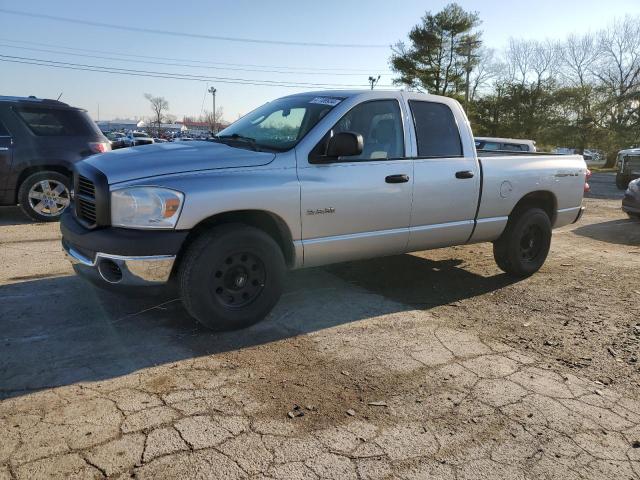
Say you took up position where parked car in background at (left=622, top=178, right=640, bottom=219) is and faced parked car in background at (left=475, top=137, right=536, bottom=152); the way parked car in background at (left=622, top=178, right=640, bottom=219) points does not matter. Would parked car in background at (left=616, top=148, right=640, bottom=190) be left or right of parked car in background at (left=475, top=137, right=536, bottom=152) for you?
right

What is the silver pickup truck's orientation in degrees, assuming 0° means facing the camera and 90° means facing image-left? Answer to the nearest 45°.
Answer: approximately 45°

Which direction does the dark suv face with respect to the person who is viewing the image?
facing to the left of the viewer

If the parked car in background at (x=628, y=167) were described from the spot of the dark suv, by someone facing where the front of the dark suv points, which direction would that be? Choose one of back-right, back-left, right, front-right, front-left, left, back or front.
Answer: back

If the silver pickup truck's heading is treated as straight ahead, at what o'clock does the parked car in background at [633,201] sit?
The parked car in background is roughly at 6 o'clock from the silver pickup truck.

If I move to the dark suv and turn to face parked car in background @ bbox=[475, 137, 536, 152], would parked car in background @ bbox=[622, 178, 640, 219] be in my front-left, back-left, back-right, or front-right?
front-right

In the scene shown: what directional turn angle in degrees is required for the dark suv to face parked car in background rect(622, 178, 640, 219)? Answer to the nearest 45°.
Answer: approximately 180°

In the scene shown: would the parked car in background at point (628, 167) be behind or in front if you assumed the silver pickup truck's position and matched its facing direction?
behind
